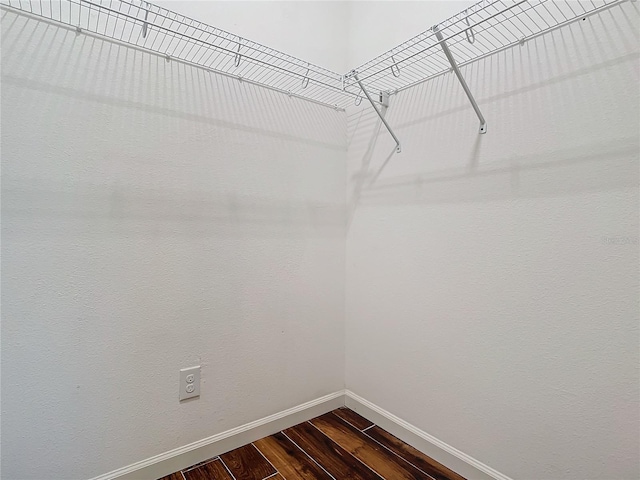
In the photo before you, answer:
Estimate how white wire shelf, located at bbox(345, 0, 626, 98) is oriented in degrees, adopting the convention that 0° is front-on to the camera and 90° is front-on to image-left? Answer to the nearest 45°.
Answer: approximately 45°

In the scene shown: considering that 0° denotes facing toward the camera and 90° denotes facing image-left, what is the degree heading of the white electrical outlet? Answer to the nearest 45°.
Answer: approximately 315°

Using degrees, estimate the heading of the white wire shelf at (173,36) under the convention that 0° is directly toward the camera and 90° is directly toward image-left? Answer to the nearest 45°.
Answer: approximately 315°
